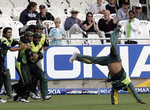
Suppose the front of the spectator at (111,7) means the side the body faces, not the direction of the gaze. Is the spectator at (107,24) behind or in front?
in front

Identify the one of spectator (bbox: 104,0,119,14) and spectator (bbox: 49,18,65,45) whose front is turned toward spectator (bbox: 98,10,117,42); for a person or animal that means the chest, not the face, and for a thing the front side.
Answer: spectator (bbox: 104,0,119,14)

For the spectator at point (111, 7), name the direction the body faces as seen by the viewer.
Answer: toward the camera

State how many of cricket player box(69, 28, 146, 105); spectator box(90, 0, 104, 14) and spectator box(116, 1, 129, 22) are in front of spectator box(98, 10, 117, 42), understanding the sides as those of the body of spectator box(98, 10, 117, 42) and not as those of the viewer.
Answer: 1

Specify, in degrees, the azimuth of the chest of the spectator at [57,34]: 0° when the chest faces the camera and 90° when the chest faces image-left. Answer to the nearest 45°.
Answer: approximately 0°

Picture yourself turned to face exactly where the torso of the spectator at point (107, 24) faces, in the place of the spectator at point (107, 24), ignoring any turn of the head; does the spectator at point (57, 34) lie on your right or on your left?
on your right

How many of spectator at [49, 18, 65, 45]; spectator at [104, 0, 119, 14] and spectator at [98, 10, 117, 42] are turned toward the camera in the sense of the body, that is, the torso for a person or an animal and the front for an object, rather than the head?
3

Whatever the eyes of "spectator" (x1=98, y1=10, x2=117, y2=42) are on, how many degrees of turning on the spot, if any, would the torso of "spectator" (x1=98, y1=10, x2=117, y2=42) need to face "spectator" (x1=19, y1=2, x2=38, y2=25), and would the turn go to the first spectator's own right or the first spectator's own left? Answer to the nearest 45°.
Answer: approximately 90° to the first spectator's own right

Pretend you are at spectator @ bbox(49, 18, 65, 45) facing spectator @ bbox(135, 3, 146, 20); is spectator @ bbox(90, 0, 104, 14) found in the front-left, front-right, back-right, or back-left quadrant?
front-left
